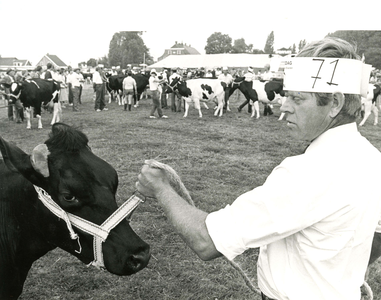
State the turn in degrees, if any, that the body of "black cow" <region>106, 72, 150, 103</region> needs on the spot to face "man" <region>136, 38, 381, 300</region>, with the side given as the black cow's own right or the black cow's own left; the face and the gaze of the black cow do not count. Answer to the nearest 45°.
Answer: approximately 90° to the black cow's own left

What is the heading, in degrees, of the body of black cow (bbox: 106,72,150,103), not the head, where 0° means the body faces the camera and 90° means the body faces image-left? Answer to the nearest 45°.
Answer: approximately 90°

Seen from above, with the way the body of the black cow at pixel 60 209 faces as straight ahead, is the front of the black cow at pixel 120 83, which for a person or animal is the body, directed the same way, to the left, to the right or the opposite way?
the opposite way

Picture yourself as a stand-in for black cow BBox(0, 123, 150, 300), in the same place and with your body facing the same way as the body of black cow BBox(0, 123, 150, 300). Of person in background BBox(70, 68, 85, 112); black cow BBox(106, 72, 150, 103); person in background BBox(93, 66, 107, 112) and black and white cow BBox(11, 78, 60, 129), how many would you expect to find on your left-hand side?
4

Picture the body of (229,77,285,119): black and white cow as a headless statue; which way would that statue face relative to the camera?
to the viewer's left

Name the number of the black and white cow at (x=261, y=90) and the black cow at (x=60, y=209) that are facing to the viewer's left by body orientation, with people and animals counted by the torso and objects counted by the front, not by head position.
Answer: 1

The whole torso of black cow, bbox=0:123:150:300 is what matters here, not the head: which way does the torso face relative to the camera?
to the viewer's right

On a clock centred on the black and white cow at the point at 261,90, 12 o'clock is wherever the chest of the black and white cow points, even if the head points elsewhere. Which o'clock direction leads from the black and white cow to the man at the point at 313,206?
The man is roughly at 9 o'clock from the black and white cow.

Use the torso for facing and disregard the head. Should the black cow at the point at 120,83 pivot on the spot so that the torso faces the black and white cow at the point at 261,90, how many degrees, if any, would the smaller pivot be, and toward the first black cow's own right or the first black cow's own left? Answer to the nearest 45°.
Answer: approximately 135° to the first black cow's own left

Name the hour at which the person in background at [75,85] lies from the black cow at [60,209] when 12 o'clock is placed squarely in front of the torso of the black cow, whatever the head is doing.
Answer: The person in background is roughly at 9 o'clock from the black cow.

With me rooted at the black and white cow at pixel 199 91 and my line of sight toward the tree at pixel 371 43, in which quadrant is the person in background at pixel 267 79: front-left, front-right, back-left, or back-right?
front-right

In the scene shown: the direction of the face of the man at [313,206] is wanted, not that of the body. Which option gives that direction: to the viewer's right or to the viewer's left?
to the viewer's left

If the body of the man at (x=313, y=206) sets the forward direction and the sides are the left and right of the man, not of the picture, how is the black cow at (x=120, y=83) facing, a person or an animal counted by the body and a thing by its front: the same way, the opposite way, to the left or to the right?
the same way

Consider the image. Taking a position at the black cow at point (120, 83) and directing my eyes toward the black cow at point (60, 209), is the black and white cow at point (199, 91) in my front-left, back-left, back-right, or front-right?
front-left

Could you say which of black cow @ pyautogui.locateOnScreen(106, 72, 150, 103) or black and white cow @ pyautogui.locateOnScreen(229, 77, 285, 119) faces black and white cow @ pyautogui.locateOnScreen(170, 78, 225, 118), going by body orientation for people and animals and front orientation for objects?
black and white cow @ pyautogui.locateOnScreen(229, 77, 285, 119)
